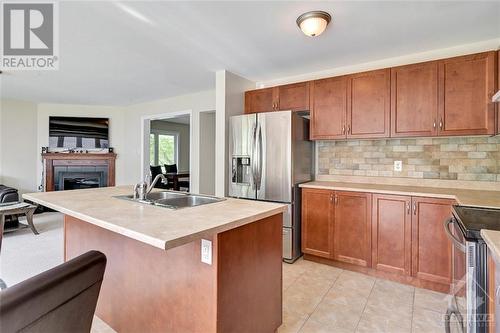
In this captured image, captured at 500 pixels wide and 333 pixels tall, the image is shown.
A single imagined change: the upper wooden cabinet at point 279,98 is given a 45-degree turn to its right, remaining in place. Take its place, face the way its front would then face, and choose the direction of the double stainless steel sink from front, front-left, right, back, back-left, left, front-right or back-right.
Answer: front-left

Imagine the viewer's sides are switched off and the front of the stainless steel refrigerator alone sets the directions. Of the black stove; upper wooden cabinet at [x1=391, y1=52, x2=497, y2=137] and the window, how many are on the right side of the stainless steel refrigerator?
1

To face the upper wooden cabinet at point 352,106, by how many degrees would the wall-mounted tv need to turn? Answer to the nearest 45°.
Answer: approximately 45° to its left

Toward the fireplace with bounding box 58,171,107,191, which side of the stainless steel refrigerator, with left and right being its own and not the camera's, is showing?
right

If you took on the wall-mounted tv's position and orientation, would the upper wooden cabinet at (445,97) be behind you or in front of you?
in front

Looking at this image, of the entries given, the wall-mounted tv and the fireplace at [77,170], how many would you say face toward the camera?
2

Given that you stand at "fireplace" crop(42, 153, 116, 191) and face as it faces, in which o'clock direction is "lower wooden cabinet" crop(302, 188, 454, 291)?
The lower wooden cabinet is roughly at 11 o'clock from the fireplace.

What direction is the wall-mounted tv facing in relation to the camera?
toward the camera

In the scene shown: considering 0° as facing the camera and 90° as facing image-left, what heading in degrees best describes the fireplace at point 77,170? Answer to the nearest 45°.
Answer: approximately 0°

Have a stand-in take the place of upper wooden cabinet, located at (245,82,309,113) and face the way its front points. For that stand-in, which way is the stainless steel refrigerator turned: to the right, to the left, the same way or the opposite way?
the same way

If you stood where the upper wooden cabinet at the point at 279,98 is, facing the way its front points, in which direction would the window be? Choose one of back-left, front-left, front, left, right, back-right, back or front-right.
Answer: right

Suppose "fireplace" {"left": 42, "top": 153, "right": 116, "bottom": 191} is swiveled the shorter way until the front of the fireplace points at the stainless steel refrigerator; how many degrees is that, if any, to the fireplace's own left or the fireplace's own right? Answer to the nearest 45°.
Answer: approximately 45° to the fireplace's own left

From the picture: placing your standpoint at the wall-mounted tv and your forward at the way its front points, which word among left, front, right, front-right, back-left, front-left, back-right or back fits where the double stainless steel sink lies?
front

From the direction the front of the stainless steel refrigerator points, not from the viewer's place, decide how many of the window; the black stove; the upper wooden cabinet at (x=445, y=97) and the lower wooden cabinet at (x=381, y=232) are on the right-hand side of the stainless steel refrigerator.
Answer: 1
